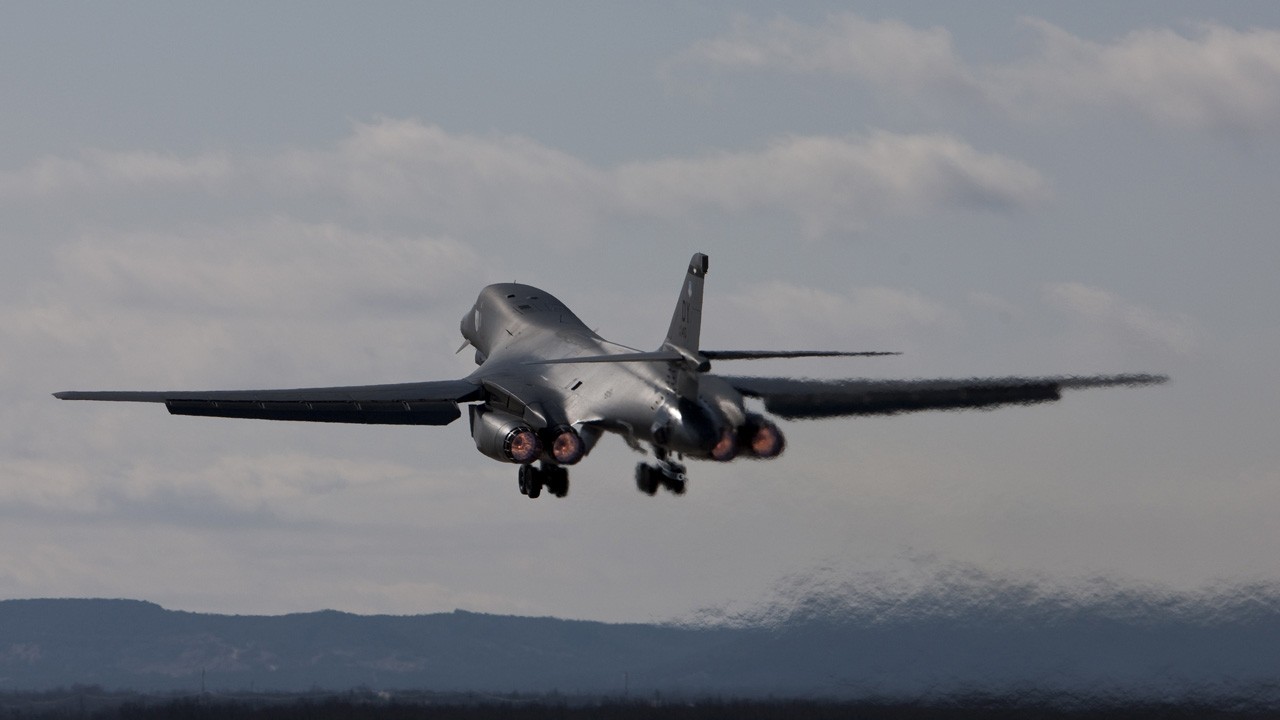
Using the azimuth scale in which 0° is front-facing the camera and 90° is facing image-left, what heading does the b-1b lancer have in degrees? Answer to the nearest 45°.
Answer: approximately 180°
